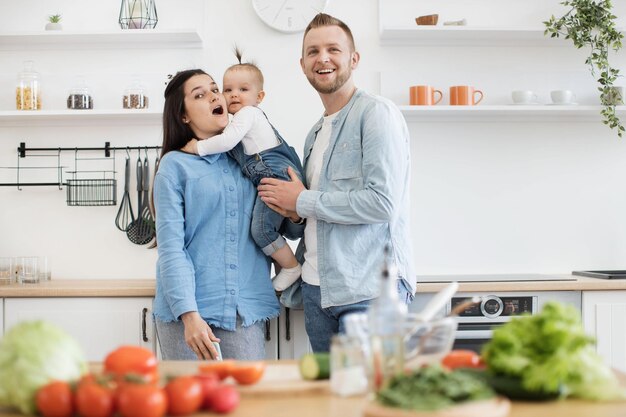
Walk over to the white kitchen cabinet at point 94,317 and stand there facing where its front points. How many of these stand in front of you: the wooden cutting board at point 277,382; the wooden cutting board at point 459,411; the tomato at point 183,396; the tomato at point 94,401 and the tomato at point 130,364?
5

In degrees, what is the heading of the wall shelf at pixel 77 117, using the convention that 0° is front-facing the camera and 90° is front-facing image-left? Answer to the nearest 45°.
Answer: approximately 0°

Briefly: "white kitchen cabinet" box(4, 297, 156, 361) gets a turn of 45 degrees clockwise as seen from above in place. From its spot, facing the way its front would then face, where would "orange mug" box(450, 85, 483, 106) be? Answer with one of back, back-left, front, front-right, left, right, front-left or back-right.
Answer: back-left

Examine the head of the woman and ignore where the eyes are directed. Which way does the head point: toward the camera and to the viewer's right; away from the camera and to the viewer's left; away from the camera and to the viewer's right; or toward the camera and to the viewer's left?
toward the camera and to the viewer's right

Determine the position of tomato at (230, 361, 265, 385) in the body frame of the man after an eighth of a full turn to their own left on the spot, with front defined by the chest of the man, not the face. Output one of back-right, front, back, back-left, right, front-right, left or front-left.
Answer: front

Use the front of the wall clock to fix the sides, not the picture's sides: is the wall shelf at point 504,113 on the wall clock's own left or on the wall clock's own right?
on the wall clock's own left

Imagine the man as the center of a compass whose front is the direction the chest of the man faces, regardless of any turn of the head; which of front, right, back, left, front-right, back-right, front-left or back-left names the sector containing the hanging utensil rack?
right

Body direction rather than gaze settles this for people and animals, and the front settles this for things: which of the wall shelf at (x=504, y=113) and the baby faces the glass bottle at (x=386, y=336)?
the wall shelf

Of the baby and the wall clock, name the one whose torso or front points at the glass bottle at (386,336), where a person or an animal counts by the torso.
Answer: the wall clock
